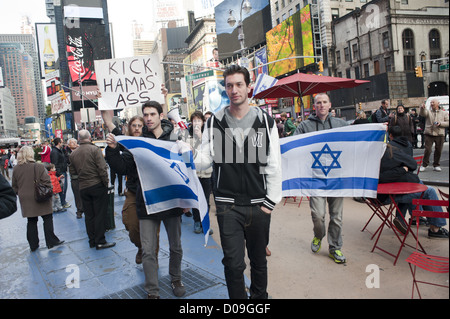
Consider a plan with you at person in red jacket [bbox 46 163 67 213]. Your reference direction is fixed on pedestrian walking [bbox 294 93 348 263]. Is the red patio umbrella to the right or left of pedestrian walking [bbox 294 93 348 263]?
left

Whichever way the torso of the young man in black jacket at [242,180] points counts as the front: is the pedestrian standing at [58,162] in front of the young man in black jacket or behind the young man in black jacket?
behind

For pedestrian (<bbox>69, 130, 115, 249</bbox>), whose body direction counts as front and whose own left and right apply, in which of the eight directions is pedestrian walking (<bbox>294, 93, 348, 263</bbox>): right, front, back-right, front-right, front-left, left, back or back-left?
right

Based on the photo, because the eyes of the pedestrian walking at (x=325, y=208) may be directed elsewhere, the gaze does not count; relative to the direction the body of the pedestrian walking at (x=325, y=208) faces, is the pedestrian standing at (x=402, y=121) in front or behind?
behind

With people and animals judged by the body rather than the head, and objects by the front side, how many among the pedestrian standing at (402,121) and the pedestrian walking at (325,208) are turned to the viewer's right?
0

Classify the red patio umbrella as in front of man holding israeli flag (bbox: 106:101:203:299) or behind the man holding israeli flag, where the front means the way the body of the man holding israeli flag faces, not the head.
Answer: behind

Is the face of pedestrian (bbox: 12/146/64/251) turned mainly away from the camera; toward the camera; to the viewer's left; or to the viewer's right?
away from the camera
